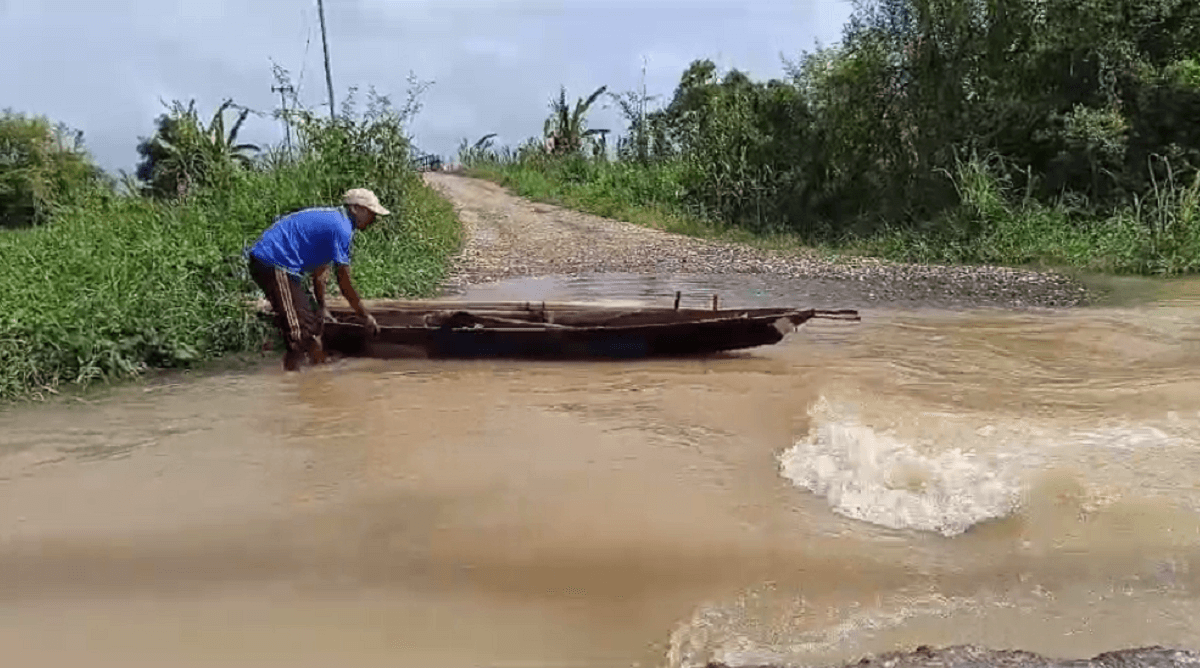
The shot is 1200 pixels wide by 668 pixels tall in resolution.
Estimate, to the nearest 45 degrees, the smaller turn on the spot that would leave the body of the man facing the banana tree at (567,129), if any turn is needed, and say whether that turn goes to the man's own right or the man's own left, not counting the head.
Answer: approximately 90° to the man's own left

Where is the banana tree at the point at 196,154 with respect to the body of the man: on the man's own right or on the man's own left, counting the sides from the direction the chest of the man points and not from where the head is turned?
on the man's own left

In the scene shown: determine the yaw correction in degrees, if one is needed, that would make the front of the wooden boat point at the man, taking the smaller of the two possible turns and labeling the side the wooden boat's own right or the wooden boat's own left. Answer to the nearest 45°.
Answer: approximately 180°

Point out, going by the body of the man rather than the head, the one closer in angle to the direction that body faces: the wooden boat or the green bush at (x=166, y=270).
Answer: the wooden boat

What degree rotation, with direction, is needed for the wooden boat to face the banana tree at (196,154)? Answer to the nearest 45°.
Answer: approximately 135° to its left

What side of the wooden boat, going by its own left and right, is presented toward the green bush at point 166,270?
back

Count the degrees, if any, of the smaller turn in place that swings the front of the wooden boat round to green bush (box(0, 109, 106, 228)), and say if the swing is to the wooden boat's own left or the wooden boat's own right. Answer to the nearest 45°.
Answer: approximately 135° to the wooden boat's own left

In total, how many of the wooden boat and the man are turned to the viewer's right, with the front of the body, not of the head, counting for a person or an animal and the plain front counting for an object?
2

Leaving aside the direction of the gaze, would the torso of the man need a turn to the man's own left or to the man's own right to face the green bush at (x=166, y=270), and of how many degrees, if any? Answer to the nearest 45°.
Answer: approximately 135° to the man's own left

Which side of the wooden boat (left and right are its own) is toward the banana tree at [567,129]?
left

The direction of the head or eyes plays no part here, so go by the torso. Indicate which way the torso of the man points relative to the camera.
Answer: to the viewer's right

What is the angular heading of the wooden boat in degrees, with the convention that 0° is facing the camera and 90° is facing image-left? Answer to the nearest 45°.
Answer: approximately 270°

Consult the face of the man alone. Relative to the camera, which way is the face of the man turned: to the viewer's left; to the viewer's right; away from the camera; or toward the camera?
to the viewer's right

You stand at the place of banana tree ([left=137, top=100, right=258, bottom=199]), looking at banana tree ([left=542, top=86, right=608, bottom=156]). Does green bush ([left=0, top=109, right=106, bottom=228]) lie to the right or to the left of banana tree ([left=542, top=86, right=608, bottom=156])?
left

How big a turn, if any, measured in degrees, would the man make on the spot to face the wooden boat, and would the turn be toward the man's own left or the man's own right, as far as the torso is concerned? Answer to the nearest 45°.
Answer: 0° — they already face it
